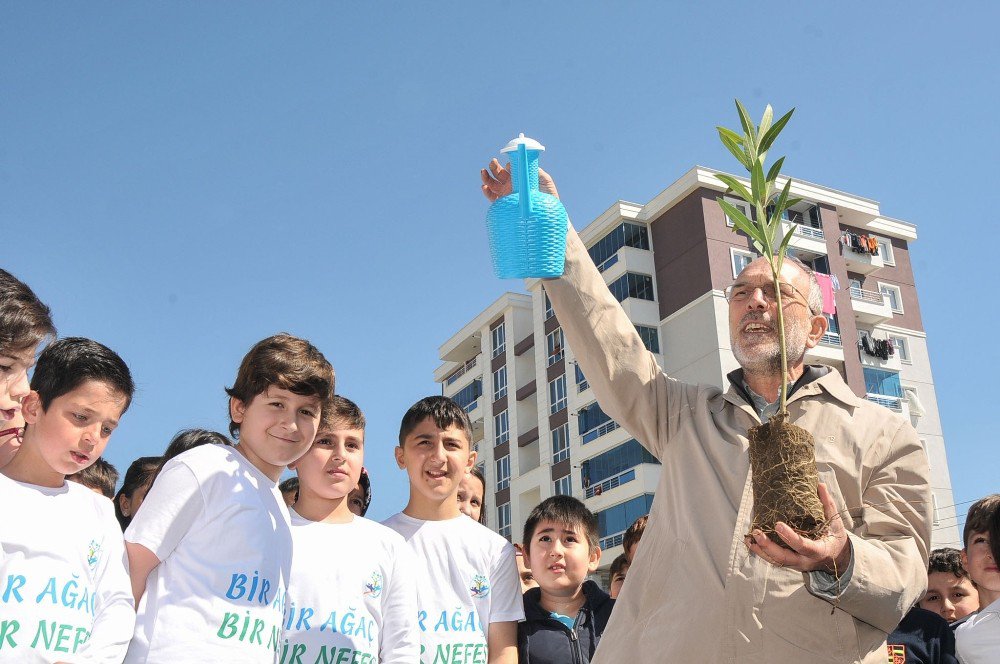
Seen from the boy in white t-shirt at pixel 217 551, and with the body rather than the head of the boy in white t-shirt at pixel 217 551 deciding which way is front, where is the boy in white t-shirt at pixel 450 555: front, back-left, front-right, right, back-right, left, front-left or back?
left

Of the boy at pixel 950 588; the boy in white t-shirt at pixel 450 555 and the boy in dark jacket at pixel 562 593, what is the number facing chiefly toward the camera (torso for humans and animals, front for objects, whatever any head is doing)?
3

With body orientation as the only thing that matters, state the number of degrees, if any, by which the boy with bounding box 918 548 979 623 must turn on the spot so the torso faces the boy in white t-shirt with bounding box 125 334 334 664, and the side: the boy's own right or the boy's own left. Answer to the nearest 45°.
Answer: approximately 45° to the boy's own right

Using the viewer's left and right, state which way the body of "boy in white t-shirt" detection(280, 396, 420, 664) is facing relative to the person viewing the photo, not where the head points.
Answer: facing the viewer

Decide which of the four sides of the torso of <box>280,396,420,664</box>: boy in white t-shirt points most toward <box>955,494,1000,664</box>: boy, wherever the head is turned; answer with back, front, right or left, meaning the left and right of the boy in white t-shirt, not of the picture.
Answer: left

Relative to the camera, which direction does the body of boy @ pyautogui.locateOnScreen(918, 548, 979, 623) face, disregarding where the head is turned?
toward the camera

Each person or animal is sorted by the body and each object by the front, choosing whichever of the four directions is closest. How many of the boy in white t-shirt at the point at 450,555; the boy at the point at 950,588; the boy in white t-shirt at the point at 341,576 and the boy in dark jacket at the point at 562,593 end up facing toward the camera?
4

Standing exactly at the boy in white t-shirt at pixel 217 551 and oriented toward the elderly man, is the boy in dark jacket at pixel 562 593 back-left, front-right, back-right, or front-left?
front-left

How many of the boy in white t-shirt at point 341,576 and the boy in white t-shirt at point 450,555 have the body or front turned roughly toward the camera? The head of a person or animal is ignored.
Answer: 2

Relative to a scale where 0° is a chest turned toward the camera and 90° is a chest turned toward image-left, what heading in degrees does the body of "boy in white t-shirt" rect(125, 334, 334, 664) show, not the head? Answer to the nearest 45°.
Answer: approximately 315°

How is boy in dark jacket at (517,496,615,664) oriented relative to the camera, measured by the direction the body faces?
toward the camera

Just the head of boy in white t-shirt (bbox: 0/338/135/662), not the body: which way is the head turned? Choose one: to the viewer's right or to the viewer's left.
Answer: to the viewer's right
